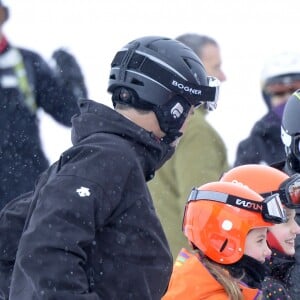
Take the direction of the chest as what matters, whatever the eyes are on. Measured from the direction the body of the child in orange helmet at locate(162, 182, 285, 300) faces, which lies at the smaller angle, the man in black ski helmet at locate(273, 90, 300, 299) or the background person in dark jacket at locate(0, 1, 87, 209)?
the man in black ski helmet

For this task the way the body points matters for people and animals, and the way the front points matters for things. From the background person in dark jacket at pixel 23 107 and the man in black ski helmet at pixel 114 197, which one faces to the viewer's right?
the man in black ski helmet

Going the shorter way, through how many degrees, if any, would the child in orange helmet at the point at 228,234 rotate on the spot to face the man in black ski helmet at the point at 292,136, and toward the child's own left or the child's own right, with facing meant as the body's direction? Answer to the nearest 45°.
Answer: approximately 90° to the child's own left

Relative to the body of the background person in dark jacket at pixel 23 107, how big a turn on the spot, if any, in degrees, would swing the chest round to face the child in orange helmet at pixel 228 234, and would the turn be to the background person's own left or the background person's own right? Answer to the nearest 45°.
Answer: approximately 45° to the background person's own left

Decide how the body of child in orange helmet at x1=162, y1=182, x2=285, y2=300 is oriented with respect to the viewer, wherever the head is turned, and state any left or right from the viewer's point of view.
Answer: facing to the right of the viewer

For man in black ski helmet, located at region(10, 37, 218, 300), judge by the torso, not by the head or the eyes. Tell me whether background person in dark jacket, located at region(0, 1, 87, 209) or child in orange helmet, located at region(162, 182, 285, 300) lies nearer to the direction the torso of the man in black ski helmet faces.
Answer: the child in orange helmet

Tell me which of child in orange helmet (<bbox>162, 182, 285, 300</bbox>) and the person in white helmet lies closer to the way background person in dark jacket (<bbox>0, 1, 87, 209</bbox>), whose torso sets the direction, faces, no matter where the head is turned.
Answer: the child in orange helmet

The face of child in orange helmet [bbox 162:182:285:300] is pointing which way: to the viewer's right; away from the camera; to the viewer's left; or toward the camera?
to the viewer's right

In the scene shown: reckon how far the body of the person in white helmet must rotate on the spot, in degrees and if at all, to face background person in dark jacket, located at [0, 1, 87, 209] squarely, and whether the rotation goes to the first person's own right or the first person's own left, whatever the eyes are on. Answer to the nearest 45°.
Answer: approximately 90° to the first person's own right

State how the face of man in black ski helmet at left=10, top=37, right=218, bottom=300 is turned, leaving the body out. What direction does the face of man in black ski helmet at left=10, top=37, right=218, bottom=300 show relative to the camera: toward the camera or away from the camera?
away from the camera

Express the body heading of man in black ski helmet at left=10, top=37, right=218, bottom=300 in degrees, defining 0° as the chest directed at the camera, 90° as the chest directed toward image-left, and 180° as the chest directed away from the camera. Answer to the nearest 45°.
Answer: approximately 270°
